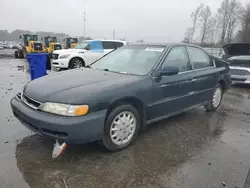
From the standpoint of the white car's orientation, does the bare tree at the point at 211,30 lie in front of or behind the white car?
behind

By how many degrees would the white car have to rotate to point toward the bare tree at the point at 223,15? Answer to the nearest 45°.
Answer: approximately 180°

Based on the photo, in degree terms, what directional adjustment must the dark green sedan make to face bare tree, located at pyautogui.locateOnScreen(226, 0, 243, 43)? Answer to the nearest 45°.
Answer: approximately 180°

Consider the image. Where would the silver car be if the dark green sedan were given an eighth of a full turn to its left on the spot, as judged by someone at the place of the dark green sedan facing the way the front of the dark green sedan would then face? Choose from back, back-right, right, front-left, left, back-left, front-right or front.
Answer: back-left

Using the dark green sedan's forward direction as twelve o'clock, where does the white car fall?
The white car is roughly at 4 o'clock from the dark green sedan.

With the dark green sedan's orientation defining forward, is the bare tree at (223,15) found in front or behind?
behind

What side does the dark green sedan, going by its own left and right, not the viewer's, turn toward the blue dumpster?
right

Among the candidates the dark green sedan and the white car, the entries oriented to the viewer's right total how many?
0

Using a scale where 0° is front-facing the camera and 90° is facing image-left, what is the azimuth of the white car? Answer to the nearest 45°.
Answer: approximately 45°

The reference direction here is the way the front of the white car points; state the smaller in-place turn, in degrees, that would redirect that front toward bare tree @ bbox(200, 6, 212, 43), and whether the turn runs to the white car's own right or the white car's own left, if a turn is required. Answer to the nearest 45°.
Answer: approximately 180°

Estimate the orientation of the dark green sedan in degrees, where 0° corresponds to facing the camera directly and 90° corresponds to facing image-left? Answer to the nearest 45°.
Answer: approximately 45°

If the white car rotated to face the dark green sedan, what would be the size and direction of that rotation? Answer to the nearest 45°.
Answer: approximately 45° to its left

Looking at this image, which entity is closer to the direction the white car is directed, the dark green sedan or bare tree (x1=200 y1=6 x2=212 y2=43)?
the dark green sedan
